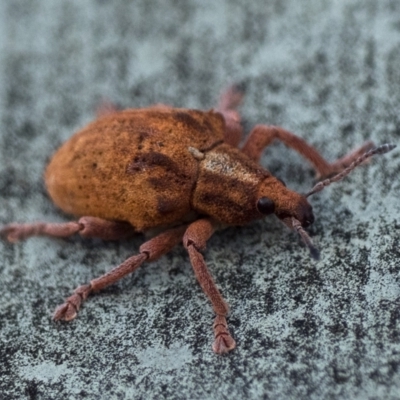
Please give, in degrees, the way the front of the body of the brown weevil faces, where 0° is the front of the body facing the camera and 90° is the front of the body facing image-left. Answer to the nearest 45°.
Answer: approximately 315°
